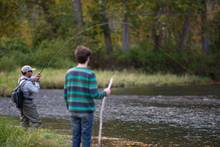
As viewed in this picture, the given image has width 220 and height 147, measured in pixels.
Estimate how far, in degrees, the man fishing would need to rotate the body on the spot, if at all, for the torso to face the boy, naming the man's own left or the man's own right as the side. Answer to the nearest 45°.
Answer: approximately 90° to the man's own right

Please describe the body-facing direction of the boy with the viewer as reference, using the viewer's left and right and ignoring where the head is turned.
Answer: facing away from the viewer and to the right of the viewer

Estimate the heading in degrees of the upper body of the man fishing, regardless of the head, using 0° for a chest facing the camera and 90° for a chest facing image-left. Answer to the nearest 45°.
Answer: approximately 270°

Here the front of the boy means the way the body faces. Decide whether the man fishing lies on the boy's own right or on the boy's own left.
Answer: on the boy's own left
